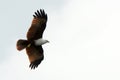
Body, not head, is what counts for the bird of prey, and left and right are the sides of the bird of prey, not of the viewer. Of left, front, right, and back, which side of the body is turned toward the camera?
right
